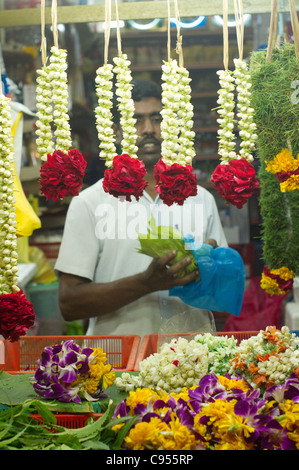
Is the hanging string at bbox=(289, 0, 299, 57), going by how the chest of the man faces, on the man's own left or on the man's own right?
on the man's own left

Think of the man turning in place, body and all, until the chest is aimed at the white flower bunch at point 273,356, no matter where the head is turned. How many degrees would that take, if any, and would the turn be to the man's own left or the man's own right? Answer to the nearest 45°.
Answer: approximately 45° to the man's own left

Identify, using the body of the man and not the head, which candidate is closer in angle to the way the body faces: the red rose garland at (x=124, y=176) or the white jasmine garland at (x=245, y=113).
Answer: the red rose garland

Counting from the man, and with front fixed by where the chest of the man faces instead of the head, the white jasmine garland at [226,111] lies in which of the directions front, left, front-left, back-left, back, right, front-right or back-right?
front-left

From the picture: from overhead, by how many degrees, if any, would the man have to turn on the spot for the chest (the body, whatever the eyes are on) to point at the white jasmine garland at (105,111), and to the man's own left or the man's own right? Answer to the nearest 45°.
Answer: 0° — they already face it

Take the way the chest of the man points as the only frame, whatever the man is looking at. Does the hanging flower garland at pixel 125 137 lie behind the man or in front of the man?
in front

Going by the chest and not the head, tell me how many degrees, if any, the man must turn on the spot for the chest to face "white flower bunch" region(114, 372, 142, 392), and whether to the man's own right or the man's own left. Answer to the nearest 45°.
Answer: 0° — they already face it

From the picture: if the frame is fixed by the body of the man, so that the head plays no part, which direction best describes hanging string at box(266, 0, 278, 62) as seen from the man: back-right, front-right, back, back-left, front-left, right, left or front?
front-left

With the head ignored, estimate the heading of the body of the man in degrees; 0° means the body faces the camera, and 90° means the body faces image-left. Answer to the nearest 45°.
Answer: approximately 0°

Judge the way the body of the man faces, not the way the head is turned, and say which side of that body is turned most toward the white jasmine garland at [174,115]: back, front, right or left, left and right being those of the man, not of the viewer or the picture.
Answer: front

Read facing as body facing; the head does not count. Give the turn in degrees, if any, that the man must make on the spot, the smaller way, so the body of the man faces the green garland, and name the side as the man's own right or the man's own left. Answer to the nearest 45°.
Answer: approximately 45° to the man's own left
